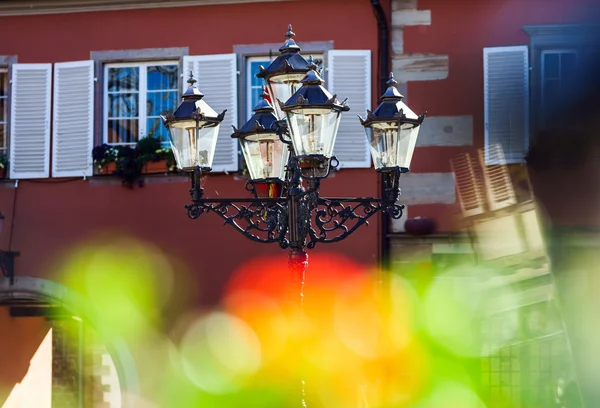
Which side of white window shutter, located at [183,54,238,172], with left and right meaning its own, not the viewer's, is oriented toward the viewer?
front

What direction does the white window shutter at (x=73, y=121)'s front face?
toward the camera

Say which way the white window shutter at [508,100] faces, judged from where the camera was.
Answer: facing the viewer

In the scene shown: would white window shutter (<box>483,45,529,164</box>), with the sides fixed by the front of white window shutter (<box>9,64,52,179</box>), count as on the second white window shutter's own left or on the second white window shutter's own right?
on the second white window shutter's own left

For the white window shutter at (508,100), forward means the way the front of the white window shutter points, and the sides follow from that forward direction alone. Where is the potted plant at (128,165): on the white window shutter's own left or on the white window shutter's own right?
on the white window shutter's own right

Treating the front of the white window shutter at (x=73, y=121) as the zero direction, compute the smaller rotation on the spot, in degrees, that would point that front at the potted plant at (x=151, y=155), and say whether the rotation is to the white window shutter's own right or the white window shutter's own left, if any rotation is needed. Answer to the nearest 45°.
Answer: approximately 45° to the white window shutter's own left

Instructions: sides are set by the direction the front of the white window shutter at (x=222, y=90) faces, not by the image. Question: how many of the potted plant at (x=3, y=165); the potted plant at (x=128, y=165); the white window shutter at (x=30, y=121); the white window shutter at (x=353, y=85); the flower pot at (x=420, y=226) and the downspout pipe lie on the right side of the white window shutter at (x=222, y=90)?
3

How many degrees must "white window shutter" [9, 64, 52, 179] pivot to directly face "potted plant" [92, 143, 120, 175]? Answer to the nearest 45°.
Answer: approximately 45° to its left

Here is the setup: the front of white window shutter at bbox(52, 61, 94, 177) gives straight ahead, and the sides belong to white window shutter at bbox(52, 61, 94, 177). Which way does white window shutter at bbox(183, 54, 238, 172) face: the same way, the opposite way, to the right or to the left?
the same way

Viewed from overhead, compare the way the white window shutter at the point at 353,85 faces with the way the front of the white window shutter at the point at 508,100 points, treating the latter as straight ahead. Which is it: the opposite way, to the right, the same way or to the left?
the same way

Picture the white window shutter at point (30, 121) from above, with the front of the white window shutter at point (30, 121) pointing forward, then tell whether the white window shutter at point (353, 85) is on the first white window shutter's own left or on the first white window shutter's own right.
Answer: on the first white window shutter's own left

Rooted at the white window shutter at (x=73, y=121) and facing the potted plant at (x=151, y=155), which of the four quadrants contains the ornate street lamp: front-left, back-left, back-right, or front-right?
front-right

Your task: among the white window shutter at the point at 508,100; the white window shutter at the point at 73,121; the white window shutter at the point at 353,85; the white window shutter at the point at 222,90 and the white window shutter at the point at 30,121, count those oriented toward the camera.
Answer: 5
